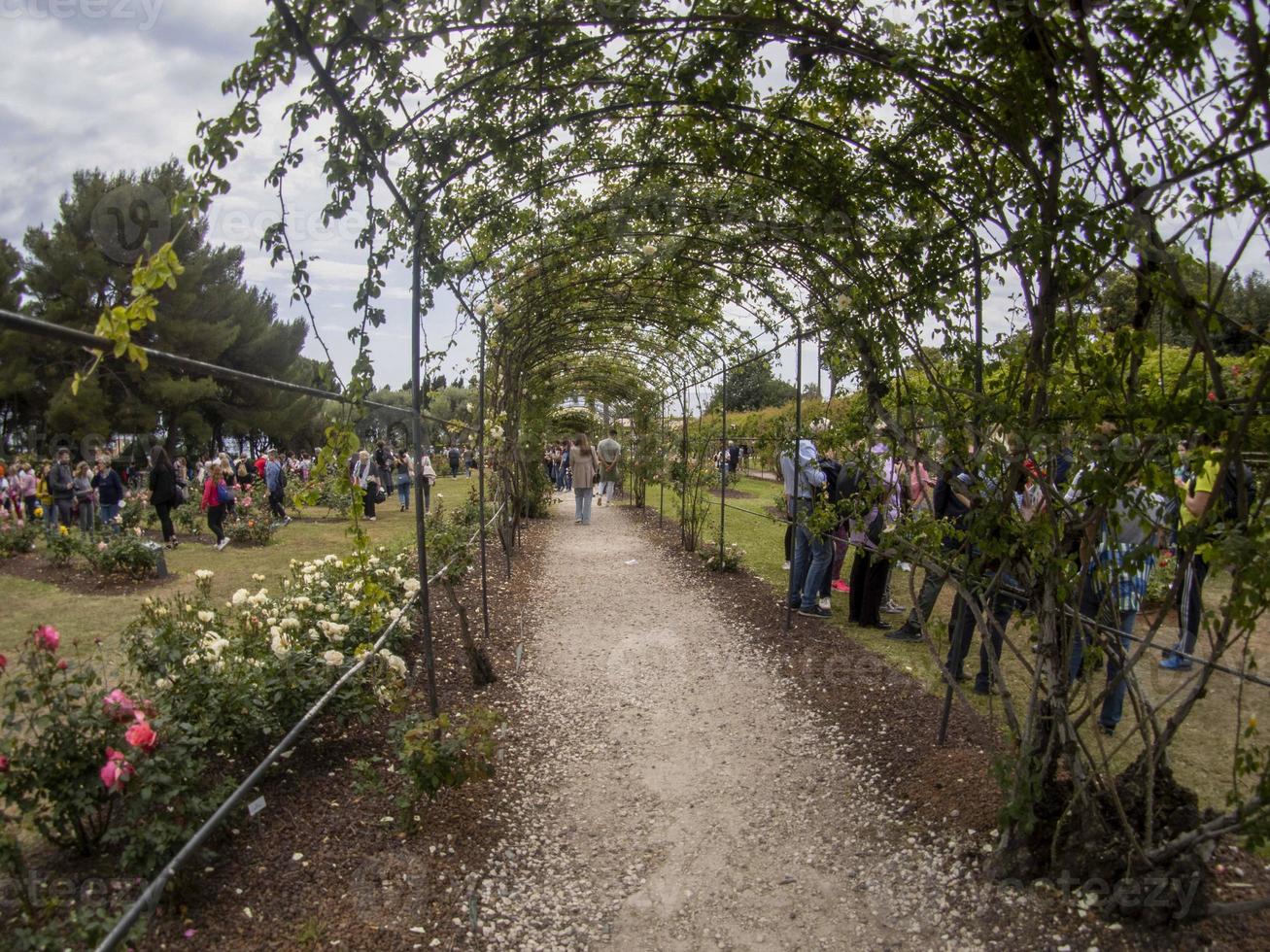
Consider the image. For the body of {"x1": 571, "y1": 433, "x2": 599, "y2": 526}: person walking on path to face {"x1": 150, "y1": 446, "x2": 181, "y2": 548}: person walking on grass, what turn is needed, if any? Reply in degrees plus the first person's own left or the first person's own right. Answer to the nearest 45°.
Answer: approximately 135° to the first person's own left

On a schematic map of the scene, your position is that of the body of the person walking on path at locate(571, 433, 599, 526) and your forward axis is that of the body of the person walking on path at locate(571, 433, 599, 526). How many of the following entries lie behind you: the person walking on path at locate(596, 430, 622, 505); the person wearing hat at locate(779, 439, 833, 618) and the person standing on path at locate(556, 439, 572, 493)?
1

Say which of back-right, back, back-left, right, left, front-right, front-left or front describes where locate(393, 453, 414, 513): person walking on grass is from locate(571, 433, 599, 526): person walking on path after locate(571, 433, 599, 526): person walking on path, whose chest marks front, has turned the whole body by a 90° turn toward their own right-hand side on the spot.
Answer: back-left

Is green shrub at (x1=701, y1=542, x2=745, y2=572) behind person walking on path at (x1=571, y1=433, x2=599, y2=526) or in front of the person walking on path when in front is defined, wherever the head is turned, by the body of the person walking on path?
behind

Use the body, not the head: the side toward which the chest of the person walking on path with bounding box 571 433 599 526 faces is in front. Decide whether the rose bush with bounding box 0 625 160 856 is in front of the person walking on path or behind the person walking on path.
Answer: behind

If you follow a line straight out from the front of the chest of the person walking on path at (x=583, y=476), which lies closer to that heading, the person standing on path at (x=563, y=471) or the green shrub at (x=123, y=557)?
the person standing on path

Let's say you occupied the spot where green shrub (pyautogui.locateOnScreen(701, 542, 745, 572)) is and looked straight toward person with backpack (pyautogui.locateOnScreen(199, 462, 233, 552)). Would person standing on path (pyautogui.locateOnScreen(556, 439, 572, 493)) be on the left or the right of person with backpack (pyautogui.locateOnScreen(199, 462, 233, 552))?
right

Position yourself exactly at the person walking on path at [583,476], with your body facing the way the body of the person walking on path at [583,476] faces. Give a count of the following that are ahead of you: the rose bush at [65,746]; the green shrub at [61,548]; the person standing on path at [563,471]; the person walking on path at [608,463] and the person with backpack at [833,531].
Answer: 2

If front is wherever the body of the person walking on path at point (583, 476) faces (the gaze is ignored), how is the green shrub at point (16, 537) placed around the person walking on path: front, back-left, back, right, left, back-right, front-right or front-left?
back-left

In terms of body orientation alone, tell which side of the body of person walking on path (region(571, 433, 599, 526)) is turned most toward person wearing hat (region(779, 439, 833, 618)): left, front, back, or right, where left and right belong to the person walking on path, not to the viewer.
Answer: back

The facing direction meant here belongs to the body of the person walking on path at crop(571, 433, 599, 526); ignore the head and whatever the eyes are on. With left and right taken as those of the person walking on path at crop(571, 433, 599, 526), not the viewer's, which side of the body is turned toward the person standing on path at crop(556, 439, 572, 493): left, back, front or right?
front

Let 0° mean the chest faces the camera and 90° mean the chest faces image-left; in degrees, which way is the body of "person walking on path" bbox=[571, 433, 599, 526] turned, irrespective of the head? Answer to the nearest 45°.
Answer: approximately 180°

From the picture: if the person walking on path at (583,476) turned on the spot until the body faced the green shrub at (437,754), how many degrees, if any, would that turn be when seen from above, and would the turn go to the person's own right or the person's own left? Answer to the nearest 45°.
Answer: approximately 180°

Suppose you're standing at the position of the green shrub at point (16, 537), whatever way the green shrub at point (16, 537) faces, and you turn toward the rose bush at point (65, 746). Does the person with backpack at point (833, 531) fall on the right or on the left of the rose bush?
left
